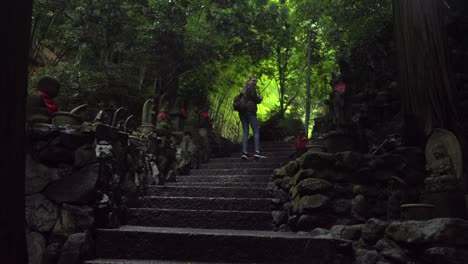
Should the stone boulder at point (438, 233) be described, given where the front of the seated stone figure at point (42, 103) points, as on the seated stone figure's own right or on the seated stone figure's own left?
on the seated stone figure's own right

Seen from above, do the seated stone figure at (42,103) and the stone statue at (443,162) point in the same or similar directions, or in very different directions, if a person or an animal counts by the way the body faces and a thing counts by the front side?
very different directions

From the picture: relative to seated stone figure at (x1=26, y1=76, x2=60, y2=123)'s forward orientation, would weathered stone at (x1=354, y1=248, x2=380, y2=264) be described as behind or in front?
in front

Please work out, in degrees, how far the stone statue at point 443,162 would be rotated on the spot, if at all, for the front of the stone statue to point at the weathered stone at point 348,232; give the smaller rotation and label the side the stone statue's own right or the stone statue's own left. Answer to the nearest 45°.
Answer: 0° — it already faces it

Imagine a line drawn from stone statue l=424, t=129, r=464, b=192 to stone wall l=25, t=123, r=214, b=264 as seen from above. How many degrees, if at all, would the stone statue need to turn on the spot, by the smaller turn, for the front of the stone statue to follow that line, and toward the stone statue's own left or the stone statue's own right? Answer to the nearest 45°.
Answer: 0° — it already faces it

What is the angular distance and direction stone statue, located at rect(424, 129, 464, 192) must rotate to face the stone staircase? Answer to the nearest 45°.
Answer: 0° — it already faces it

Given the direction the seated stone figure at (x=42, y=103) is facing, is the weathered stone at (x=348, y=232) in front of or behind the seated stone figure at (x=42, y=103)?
in front

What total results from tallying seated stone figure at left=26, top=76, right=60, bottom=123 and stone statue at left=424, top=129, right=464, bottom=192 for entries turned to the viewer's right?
1

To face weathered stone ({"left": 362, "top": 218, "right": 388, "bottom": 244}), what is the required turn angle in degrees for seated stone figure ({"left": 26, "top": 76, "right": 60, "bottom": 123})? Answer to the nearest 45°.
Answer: approximately 45° to its right

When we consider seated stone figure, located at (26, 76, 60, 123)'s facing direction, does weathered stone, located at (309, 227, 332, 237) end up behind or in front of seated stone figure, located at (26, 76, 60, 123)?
in front

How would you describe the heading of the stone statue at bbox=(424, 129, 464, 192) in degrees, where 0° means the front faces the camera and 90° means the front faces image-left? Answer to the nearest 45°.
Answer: approximately 45°

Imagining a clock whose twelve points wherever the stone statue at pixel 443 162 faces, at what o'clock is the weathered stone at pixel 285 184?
The weathered stone is roughly at 2 o'clock from the stone statue.

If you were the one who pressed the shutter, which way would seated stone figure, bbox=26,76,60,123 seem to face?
facing to the right of the viewer
